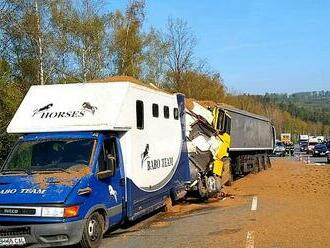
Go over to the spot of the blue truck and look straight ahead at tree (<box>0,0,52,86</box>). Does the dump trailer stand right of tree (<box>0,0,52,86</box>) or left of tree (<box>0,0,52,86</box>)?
right

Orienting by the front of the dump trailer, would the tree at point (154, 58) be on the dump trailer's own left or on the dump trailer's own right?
on the dump trailer's own right

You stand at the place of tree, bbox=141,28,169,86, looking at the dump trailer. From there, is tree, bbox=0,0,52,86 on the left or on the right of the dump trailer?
right

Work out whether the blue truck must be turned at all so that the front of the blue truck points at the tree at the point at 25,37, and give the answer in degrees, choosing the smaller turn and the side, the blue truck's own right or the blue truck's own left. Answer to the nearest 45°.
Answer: approximately 135° to the blue truck's own right

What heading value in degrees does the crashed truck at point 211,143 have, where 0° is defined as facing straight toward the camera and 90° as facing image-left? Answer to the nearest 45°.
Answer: approximately 45°

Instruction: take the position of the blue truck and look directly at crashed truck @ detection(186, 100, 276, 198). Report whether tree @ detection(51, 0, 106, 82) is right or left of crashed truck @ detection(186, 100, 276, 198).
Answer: left

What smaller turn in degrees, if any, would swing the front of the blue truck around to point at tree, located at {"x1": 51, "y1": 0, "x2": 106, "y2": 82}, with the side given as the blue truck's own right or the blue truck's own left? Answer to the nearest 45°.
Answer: approximately 135° to the blue truck's own right
